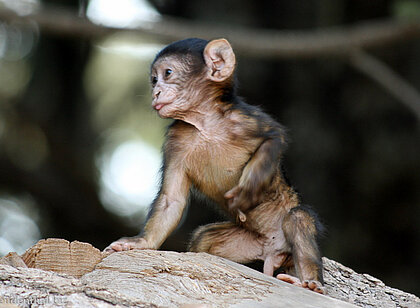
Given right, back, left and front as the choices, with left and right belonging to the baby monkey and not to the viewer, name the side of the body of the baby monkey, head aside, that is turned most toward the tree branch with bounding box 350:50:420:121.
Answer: back

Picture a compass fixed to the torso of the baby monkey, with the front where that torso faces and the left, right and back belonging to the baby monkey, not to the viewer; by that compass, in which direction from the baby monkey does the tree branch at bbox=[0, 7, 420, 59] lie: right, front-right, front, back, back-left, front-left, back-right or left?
back-right

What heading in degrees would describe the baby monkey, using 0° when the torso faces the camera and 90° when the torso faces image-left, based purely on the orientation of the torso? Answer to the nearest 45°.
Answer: approximately 45°
